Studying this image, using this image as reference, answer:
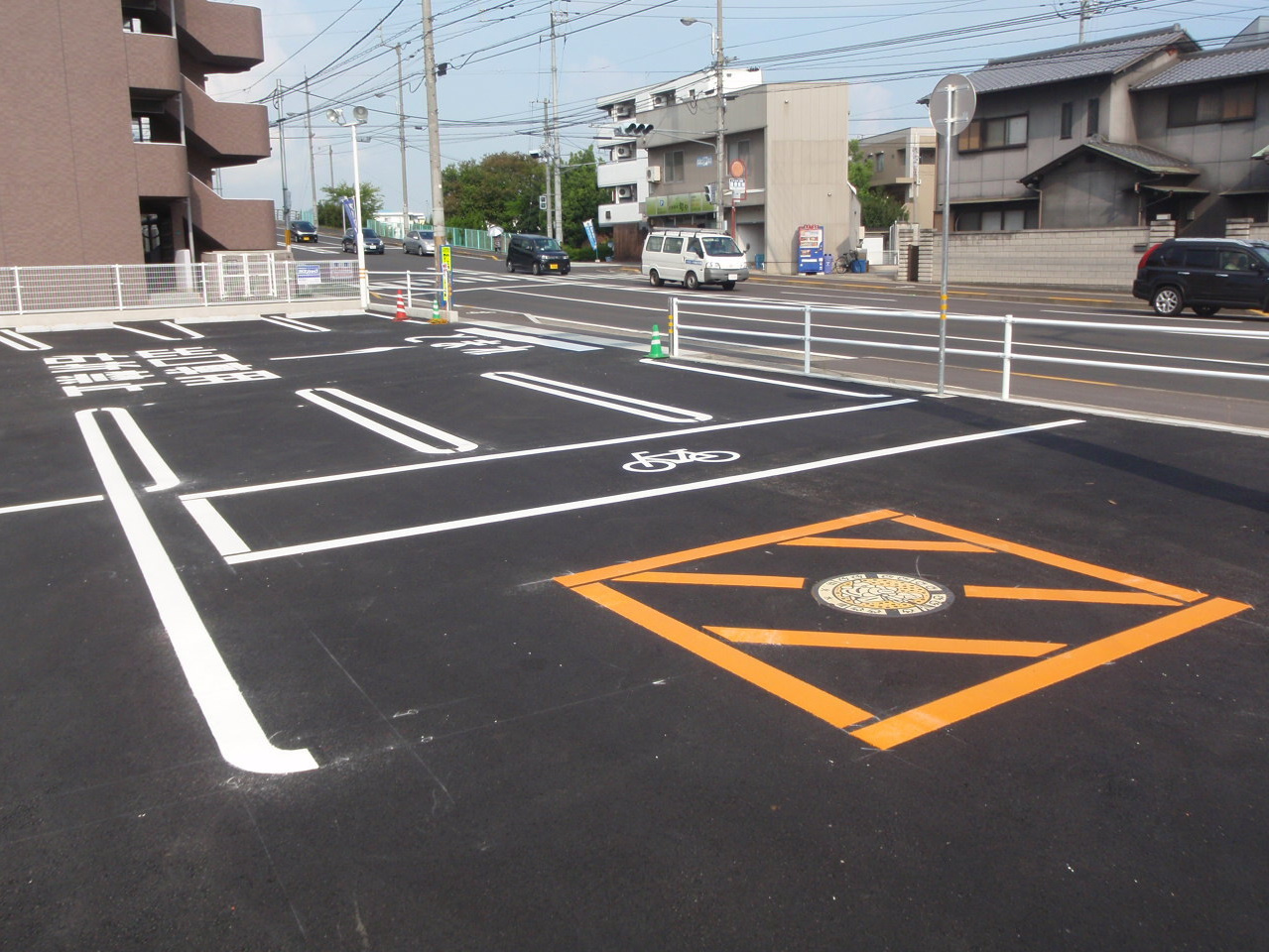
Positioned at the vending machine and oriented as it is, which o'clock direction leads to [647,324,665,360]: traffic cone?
The traffic cone is roughly at 12 o'clock from the vending machine.

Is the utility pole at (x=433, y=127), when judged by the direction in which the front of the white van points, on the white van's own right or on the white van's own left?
on the white van's own right

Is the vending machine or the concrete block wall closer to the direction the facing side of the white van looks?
the concrete block wall

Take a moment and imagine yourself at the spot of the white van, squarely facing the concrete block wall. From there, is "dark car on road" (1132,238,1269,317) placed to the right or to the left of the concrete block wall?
right

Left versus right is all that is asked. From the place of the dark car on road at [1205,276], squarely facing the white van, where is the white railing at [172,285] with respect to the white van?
left
